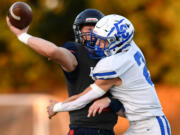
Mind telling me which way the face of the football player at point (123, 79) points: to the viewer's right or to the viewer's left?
to the viewer's left

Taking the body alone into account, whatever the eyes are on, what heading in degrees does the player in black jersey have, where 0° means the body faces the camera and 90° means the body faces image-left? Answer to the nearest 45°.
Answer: approximately 0°

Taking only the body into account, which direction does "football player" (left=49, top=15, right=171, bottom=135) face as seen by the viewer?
to the viewer's left
